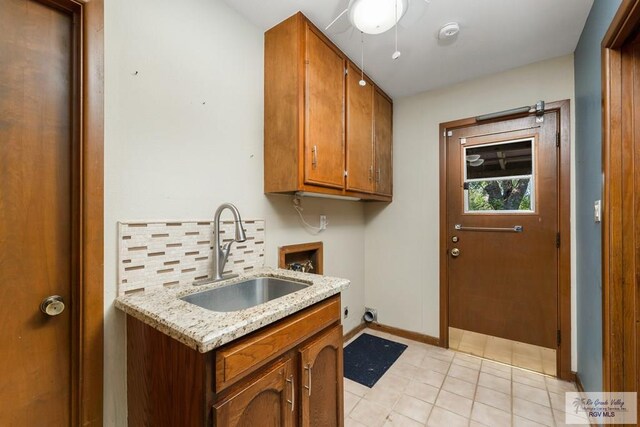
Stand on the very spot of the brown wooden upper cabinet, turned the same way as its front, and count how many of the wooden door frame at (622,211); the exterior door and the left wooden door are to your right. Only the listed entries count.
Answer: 1

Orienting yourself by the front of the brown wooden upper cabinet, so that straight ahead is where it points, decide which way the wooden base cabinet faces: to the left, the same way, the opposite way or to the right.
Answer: the same way

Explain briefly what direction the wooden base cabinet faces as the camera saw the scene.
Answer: facing the viewer and to the right of the viewer

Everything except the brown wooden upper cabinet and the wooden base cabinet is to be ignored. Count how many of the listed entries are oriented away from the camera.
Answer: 0

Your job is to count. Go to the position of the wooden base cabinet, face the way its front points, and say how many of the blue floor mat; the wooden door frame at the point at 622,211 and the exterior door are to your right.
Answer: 0

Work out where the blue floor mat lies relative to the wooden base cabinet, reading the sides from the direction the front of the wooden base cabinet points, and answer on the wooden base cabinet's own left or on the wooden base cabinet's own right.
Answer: on the wooden base cabinet's own left

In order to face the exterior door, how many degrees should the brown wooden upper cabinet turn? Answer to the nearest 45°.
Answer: approximately 45° to its left

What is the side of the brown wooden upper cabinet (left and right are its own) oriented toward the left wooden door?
right

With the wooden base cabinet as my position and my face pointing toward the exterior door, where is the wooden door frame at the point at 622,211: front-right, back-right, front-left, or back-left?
front-right

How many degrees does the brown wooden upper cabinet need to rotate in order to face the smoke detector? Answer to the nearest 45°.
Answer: approximately 45° to its left
